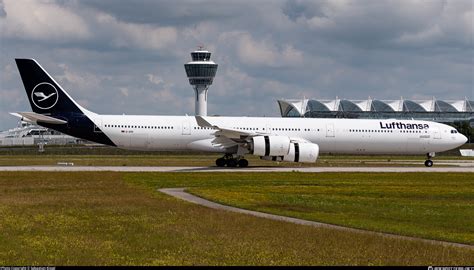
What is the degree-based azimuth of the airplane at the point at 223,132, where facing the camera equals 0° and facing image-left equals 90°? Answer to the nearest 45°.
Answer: approximately 270°
